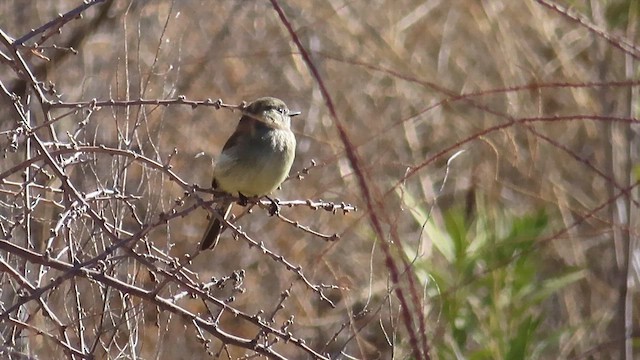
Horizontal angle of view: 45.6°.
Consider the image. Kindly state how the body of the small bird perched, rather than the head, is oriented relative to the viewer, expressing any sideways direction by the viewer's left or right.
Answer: facing the viewer and to the right of the viewer
